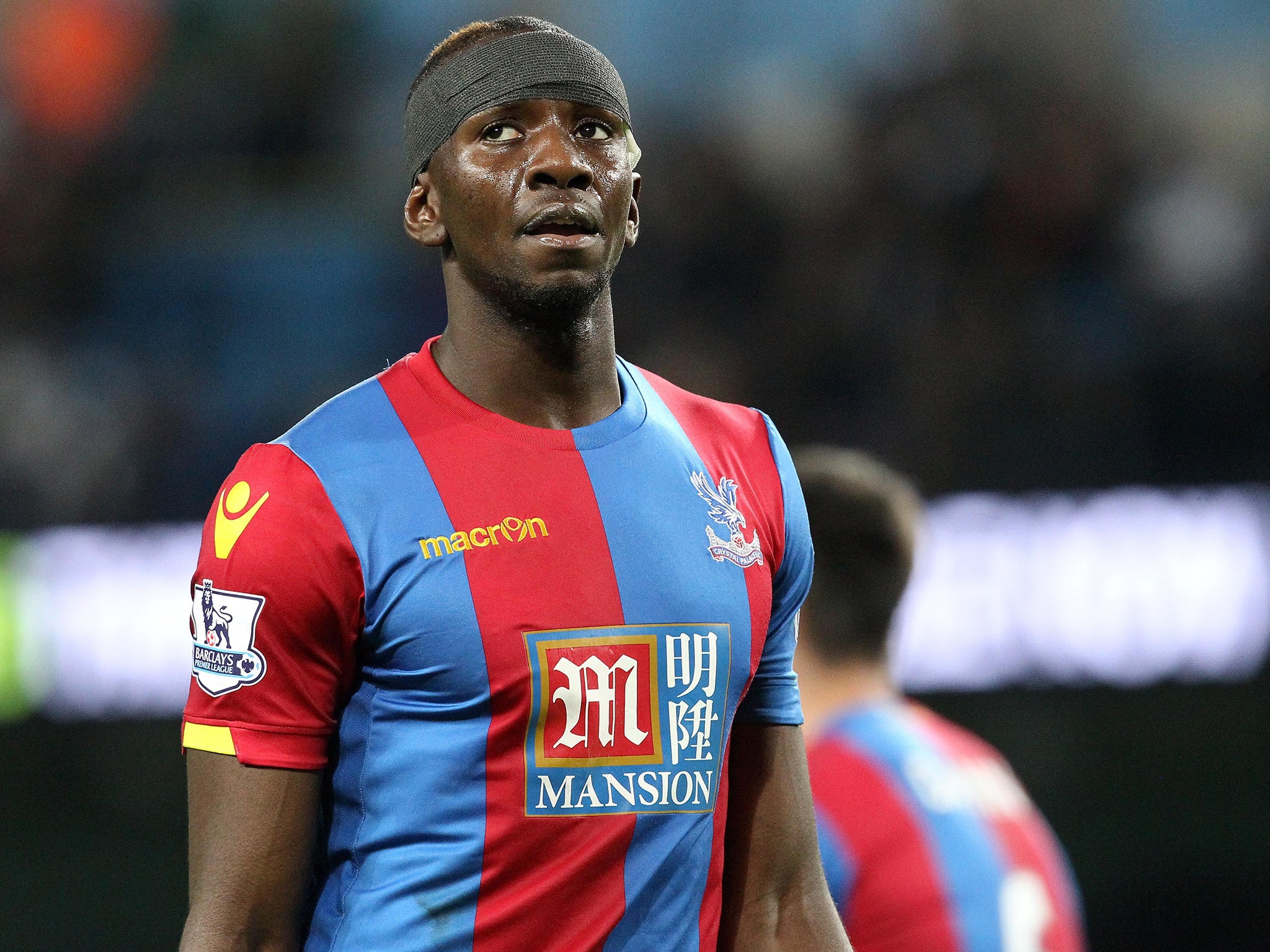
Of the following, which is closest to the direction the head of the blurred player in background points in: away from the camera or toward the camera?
away from the camera

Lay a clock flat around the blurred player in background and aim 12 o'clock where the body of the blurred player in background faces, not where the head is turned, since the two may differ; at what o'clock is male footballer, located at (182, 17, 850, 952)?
The male footballer is roughly at 8 o'clock from the blurred player in background.

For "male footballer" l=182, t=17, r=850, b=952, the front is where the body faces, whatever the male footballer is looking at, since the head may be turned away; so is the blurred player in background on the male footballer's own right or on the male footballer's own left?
on the male footballer's own left

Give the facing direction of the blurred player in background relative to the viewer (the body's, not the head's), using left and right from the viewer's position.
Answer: facing away from the viewer and to the left of the viewer

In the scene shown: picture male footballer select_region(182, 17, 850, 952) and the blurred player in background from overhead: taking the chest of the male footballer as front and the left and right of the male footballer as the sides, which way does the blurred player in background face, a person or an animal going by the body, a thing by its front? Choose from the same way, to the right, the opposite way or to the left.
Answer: the opposite way
